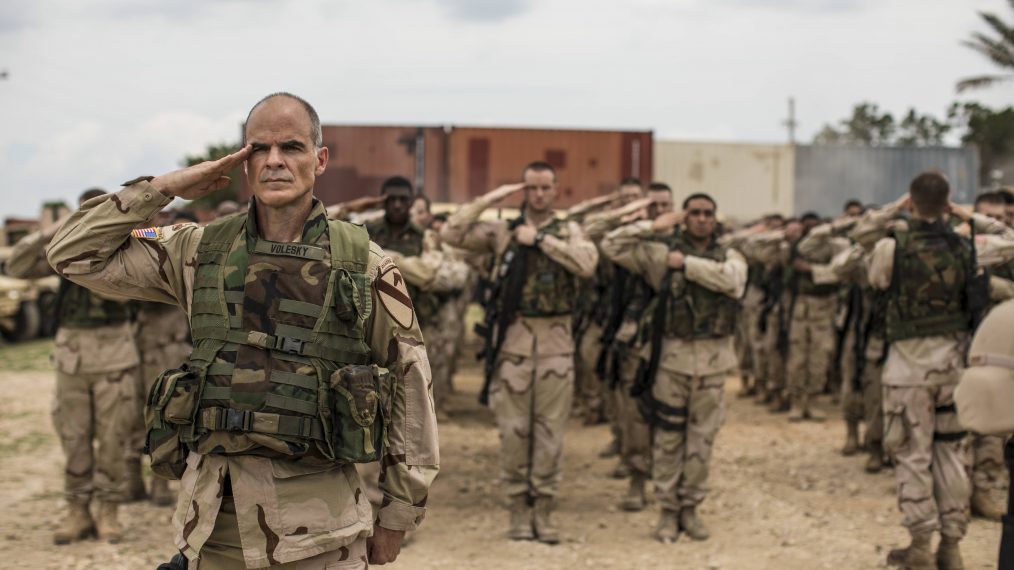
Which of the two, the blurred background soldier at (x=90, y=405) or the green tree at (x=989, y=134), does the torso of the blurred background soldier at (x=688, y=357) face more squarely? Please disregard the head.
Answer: the blurred background soldier

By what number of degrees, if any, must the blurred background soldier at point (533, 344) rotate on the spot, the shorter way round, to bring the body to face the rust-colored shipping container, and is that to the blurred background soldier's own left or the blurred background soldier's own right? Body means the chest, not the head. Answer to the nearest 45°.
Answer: approximately 180°

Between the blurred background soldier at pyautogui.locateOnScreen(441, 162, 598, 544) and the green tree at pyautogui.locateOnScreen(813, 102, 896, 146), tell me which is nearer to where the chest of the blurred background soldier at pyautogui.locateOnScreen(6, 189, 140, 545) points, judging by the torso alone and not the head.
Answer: the blurred background soldier

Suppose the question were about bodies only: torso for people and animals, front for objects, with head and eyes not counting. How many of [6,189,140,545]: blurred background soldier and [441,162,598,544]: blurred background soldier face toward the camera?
2

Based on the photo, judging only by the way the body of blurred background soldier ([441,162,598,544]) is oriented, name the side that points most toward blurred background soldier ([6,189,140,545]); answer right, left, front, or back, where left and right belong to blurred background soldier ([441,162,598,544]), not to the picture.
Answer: right

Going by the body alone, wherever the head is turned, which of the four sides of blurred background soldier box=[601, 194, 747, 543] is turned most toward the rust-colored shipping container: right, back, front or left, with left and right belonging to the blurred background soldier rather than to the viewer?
back

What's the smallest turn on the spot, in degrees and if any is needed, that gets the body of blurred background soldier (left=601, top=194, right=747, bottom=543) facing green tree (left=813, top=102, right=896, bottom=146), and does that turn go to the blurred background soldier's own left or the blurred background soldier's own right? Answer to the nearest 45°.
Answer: approximately 180°

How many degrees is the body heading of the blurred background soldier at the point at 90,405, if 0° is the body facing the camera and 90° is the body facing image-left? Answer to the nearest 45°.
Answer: approximately 0°
